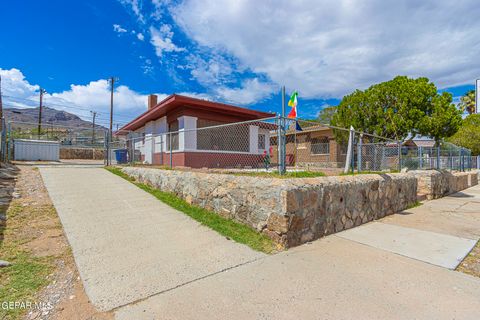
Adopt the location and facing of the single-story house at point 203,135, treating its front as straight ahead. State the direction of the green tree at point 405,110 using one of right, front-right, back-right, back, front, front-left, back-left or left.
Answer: front-left

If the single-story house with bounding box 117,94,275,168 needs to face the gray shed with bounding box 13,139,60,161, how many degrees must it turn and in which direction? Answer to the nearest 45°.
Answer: approximately 135° to its right

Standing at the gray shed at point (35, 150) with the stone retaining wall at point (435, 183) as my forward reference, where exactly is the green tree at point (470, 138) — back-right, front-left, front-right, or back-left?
front-left

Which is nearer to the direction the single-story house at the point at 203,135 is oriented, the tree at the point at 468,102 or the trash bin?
the tree

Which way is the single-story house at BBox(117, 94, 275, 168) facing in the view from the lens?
facing the viewer and to the right of the viewer

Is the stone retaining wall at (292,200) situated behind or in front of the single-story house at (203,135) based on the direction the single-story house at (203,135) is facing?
in front

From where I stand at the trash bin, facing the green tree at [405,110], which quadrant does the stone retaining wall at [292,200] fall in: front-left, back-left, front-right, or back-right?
front-right

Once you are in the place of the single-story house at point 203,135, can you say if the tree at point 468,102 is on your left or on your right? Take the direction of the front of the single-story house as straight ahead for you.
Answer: on your left

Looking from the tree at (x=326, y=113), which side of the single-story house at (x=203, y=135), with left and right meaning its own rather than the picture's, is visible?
left

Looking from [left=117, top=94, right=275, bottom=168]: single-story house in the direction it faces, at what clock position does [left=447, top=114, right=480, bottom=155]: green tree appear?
The green tree is roughly at 10 o'clock from the single-story house.
